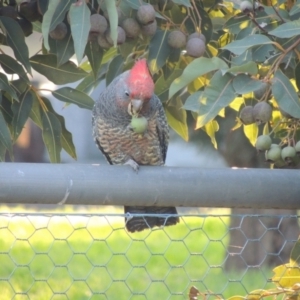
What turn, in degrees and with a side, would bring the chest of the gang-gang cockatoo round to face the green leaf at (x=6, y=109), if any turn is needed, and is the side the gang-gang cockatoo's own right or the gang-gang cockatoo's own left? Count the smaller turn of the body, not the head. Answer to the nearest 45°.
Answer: approximately 45° to the gang-gang cockatoo's own right

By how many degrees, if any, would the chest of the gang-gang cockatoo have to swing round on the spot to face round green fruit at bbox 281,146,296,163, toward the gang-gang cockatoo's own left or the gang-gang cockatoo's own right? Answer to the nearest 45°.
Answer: approximately 45° to the gang-gang cockatoo's own left

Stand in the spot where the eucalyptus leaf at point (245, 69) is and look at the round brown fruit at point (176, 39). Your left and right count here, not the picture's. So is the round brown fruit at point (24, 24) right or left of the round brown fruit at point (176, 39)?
left
